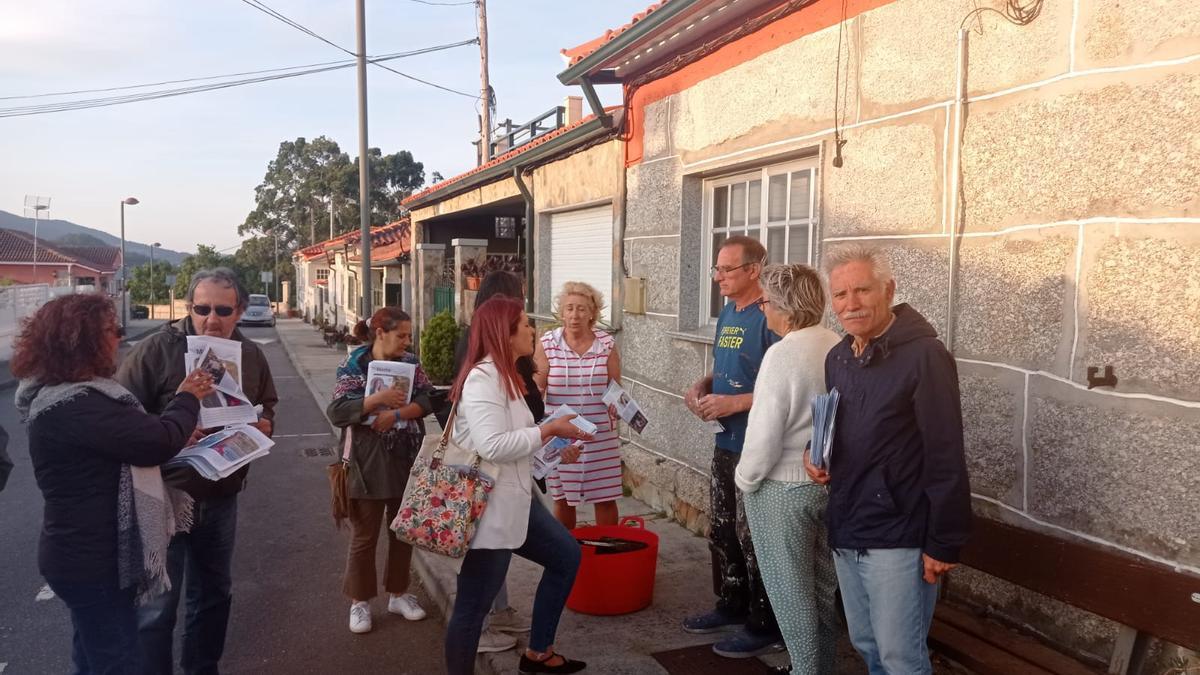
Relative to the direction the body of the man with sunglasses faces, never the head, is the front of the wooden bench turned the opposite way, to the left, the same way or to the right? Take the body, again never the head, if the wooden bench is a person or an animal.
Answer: to the right

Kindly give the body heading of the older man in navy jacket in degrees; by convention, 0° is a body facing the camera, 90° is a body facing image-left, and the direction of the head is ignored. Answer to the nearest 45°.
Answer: approximately 45°

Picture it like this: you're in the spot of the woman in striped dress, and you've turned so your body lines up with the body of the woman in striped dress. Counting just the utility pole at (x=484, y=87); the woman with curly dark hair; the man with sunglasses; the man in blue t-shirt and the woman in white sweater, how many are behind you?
1

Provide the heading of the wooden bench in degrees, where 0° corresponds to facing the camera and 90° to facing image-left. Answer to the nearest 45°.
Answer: approximately 45°

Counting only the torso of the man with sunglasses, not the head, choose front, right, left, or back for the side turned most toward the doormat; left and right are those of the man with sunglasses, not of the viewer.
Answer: left

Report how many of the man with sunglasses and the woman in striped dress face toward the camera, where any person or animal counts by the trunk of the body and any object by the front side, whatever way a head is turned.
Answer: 2

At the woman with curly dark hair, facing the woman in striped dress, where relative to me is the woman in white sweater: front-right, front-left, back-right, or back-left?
front-right

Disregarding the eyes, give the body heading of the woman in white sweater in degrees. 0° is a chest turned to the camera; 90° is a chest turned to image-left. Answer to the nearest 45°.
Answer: approximately 135°

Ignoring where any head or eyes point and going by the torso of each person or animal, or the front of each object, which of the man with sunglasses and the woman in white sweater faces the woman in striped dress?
the woman in white sweater

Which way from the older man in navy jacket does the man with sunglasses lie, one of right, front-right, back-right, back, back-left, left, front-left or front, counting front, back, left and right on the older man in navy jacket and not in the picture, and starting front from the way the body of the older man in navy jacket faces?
front-right

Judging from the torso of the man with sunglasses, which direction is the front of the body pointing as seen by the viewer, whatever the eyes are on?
toward the camera

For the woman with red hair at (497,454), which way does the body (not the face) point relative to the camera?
to the viewer's right

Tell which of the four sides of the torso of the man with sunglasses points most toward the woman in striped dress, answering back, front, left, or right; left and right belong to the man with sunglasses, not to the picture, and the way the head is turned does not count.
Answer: left

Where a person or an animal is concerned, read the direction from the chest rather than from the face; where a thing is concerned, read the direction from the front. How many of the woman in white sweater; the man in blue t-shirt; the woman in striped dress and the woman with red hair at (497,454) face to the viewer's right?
1

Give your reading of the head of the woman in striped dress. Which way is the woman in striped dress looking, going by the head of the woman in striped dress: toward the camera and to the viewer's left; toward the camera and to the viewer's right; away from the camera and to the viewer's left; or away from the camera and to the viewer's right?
toward the camera and to the viewer's left

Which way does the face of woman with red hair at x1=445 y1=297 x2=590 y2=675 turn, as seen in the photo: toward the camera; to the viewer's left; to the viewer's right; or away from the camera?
to the viewer's right
